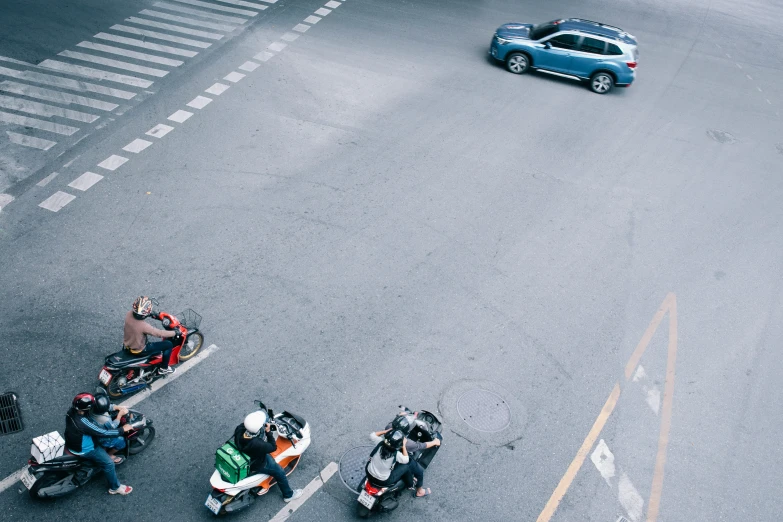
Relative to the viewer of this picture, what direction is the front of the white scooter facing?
facing away from the viewer and to the right of the viewer

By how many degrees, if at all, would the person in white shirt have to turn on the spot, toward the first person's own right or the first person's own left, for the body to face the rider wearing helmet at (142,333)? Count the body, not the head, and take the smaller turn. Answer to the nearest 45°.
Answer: approximately 90° to the first person's own left

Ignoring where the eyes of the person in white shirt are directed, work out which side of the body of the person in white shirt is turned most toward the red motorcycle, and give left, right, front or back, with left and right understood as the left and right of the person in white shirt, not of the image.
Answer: left

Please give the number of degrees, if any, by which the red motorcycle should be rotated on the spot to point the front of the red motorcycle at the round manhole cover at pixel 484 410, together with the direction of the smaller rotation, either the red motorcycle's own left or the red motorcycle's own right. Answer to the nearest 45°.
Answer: approximately 45° to the red motorcycle's own right

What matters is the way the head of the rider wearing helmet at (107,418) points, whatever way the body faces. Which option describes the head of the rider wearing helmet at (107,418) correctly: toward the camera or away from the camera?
away from the camera

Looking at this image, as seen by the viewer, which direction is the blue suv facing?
to the viewer's left

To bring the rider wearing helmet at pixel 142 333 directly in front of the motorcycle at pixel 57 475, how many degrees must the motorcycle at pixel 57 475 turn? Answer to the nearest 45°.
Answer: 0° — it already faces them

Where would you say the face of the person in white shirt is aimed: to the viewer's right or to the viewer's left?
to the viewer's right

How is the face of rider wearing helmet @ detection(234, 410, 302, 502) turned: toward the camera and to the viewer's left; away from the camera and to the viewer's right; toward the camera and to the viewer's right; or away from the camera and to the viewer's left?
away from the camera and to the viewer's right

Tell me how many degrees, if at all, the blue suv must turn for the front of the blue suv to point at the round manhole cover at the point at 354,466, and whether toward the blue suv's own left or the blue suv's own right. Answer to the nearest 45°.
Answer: approximately 90° to the blue suv's own left

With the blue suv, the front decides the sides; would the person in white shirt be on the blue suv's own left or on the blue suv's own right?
on the blue suv's own left

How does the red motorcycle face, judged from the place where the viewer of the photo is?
facing away from the viewer and to the right of the viewer
